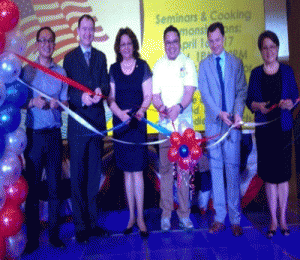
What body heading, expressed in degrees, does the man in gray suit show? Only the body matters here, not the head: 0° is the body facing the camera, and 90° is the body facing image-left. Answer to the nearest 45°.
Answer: approximately 0°

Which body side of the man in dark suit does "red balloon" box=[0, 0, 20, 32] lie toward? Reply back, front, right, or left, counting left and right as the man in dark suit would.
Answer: right

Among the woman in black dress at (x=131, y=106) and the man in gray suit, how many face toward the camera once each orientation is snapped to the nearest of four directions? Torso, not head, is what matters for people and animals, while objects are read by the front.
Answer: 2

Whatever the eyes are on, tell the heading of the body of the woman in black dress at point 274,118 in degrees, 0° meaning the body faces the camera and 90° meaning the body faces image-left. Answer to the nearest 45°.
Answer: approximately 0°

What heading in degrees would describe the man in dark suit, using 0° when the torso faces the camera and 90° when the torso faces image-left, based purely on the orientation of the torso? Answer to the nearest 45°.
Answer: approximately 315°
